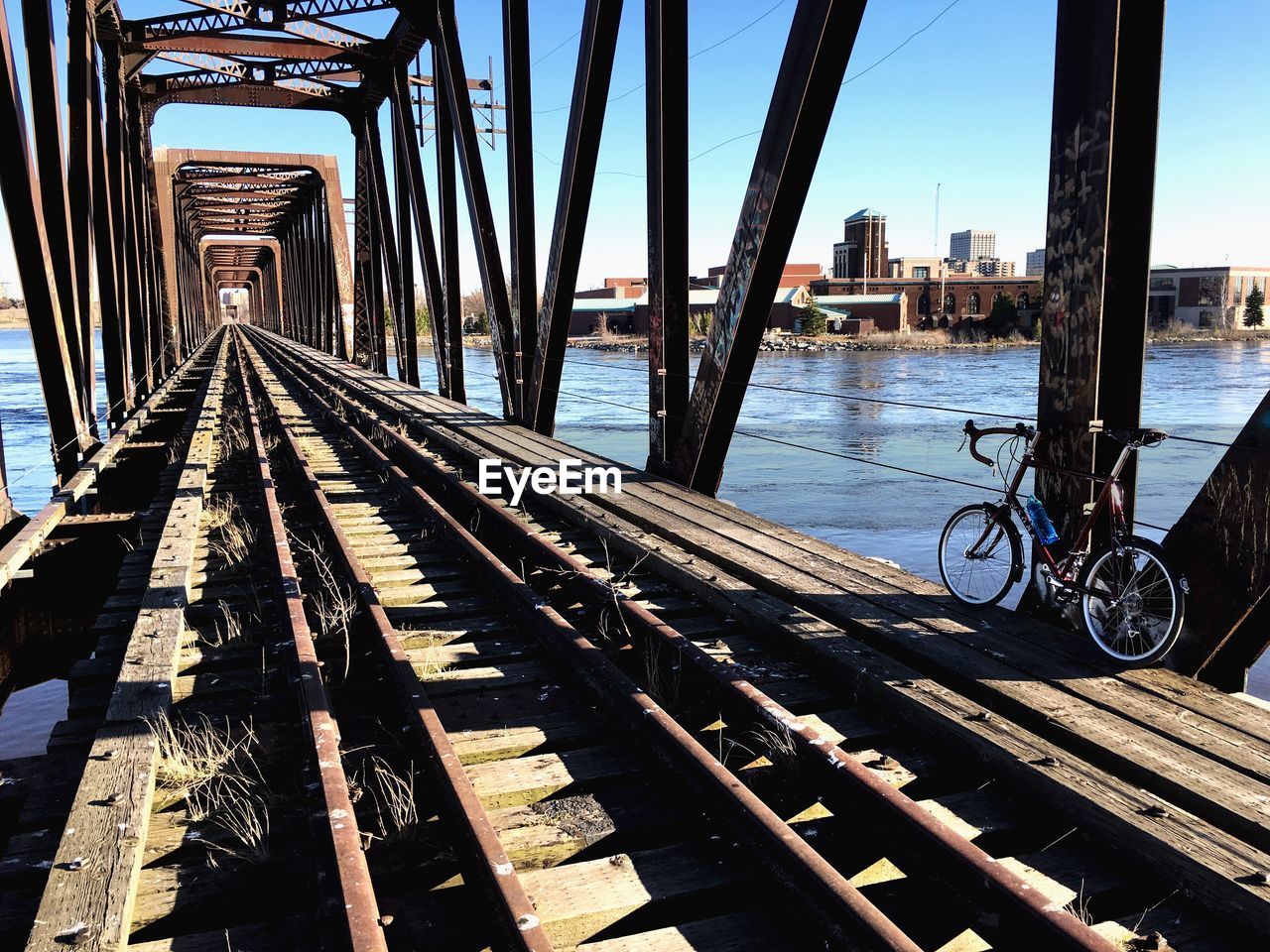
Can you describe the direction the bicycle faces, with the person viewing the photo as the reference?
facing away from the viewer and to the left of the viewer
